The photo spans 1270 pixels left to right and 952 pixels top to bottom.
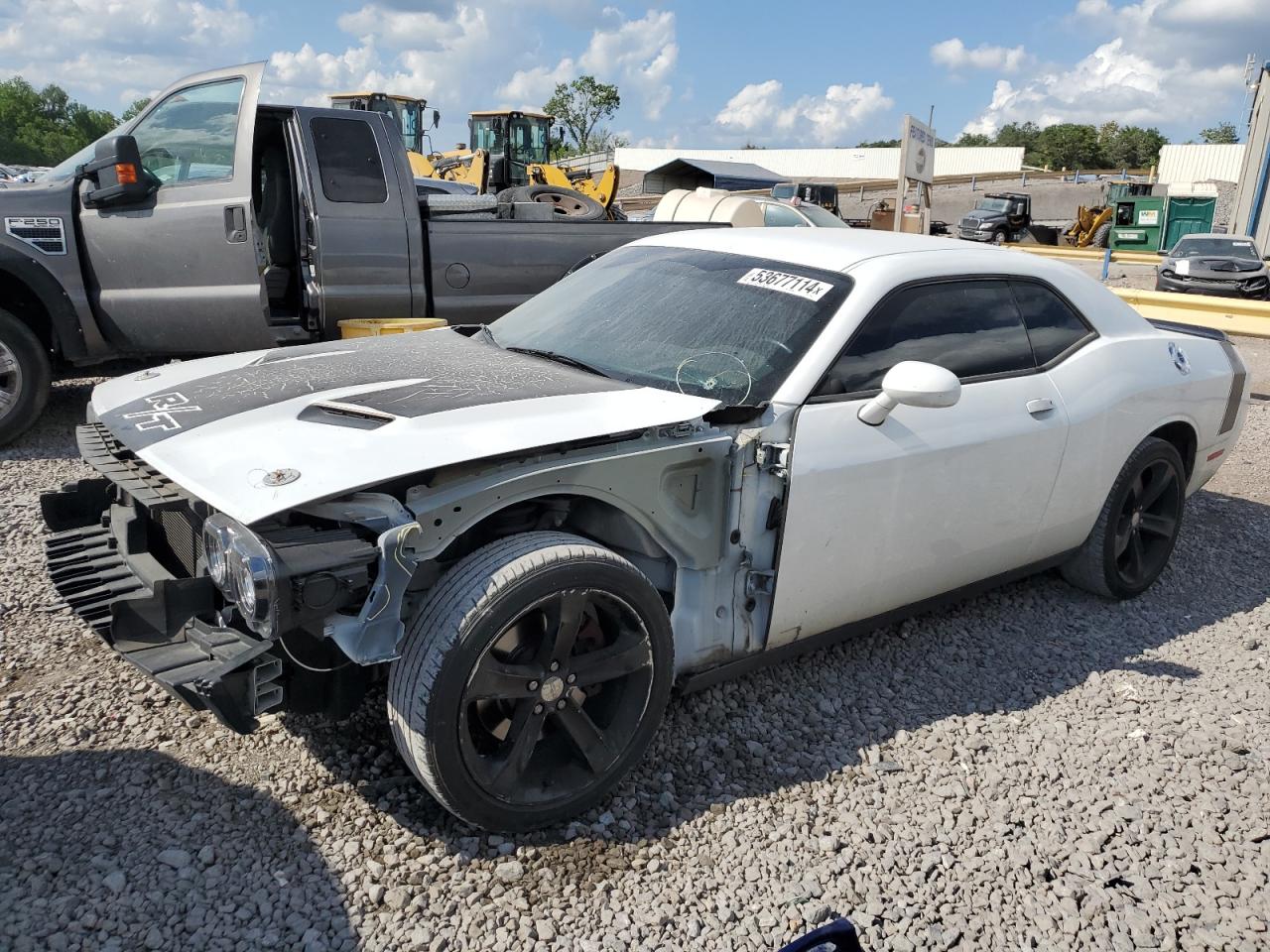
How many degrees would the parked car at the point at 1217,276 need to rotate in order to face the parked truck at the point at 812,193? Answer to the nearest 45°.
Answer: approximately 135° to its right

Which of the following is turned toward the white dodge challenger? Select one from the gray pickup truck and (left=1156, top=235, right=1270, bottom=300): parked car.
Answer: the parked car

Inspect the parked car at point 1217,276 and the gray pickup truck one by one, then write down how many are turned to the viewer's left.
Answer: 1

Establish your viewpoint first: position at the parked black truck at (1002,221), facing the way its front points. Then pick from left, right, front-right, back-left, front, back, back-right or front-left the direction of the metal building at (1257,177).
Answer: left

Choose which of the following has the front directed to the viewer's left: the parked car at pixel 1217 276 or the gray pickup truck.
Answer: the gray pickup truck

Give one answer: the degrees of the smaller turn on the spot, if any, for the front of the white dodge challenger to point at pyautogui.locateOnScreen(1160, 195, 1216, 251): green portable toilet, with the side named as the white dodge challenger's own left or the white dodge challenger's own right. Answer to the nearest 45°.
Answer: approximately 180°

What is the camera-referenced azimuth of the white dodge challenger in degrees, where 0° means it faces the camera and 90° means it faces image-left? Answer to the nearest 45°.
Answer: approximately 45°

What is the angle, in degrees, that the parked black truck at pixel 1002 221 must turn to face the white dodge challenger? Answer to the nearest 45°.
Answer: approximately 45° to its left

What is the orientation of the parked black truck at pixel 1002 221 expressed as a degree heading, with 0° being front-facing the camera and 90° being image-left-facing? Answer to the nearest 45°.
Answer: approximately 45°

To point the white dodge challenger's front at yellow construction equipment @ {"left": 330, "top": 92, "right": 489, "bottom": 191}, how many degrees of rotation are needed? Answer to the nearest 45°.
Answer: approximately 135° to its right

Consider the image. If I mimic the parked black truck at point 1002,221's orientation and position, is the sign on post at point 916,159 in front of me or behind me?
in front

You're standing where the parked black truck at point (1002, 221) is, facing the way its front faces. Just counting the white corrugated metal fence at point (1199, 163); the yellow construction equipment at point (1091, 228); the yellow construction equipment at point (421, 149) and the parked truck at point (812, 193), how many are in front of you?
2

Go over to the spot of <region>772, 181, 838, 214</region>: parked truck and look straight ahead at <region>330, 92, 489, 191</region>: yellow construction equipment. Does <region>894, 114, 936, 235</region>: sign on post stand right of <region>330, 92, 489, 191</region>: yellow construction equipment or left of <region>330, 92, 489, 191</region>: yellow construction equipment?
left

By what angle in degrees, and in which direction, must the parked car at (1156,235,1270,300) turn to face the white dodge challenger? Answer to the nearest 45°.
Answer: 0° — it already faces it

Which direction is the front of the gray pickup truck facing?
to the viewer's left
